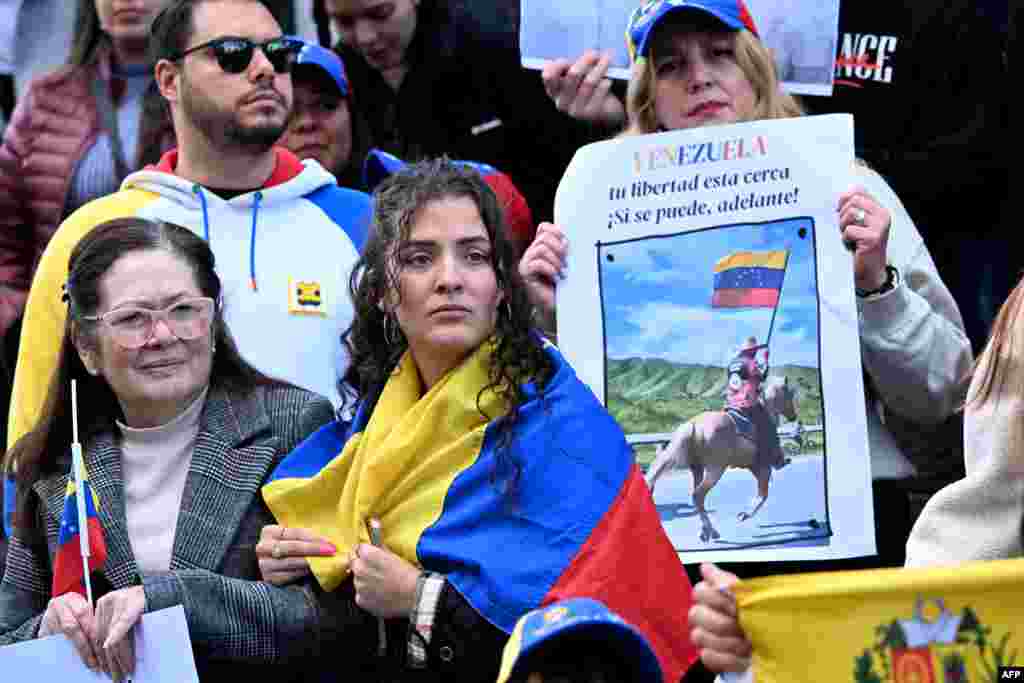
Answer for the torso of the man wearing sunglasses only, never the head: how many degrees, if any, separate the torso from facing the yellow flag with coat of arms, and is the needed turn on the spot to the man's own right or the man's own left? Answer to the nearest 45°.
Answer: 0° — they already face it

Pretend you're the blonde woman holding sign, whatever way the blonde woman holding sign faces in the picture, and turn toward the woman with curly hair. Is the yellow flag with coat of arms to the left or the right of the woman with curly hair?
left

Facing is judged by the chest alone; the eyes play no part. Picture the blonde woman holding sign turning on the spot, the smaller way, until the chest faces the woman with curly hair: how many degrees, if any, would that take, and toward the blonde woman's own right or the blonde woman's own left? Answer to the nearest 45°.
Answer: approximately 45° to the blonde woman's own right

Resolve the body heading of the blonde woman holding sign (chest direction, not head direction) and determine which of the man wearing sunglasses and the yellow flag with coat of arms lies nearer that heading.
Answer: the yellow flag with coat of arms

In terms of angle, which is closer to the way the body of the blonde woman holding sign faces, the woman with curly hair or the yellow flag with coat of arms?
the yellow flag with coat of arms

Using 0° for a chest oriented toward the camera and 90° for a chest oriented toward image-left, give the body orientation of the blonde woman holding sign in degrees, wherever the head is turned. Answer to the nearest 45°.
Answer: approximately 0°

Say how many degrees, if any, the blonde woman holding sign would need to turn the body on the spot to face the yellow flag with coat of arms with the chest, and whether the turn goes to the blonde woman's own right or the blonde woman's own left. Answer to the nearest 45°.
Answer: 0° — they already face it

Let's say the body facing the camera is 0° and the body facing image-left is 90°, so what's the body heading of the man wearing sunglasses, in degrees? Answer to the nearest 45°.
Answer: approximately 315°
